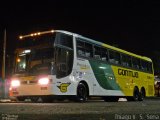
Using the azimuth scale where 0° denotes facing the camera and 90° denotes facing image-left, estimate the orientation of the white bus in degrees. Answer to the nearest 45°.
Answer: approximately 45°
